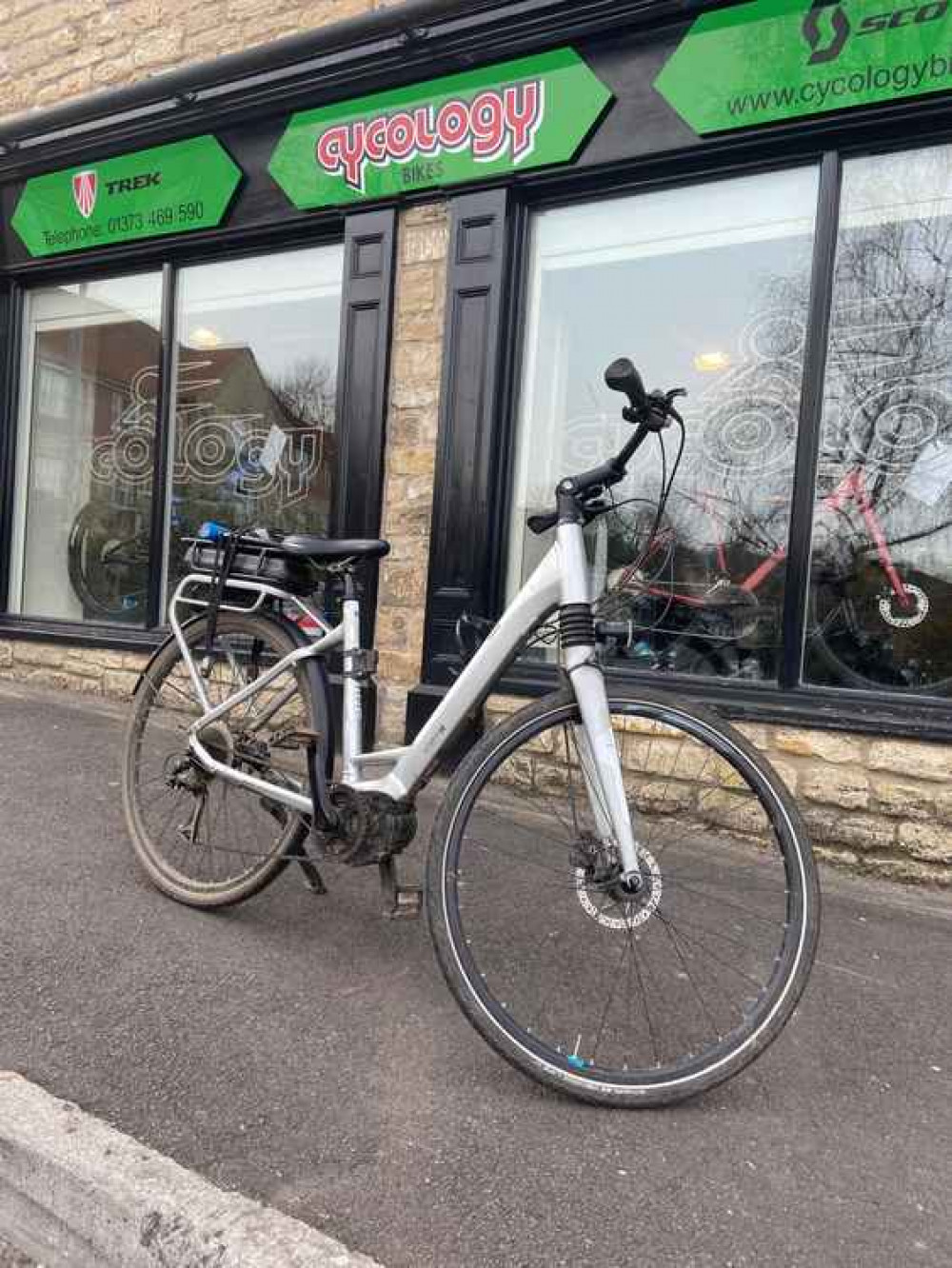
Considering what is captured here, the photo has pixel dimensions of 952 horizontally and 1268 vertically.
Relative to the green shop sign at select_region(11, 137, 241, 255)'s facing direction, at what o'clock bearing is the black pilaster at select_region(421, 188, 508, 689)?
The black pilaster is roughly at 9 o'clock from the green shop sign.

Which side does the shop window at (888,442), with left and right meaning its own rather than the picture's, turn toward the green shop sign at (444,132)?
right

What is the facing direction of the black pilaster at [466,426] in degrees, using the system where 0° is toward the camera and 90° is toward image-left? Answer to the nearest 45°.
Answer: approximately 45°

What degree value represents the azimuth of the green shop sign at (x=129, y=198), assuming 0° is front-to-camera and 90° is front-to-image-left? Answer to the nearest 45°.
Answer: approximately 45°

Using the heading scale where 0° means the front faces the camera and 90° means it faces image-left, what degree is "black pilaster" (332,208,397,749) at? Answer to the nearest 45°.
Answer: approximately 45°

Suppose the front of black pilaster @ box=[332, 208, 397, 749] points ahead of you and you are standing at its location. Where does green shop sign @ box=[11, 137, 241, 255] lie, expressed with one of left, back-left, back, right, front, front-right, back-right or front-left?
right

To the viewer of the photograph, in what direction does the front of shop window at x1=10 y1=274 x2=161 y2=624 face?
facing the viewer and to the left of the viewer

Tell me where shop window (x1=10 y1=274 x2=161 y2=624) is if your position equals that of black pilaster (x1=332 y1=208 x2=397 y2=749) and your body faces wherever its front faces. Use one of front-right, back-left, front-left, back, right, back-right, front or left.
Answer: right

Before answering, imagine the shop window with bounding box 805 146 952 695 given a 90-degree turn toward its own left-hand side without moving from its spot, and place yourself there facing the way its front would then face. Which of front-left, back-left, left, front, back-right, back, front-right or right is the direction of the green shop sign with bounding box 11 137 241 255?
back

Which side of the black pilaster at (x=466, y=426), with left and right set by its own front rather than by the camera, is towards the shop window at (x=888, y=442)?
left

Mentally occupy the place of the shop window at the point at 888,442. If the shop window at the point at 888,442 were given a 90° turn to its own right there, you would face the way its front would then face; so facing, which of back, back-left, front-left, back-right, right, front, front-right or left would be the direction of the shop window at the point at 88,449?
front

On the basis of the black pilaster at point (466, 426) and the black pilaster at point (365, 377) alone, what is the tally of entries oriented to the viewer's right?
0

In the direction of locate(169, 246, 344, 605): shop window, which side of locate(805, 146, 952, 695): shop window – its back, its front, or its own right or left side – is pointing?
right
